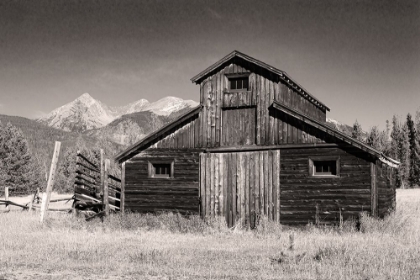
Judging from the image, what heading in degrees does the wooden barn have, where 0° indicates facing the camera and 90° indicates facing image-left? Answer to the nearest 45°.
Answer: approximately 0°

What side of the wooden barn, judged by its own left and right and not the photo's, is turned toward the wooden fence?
right
